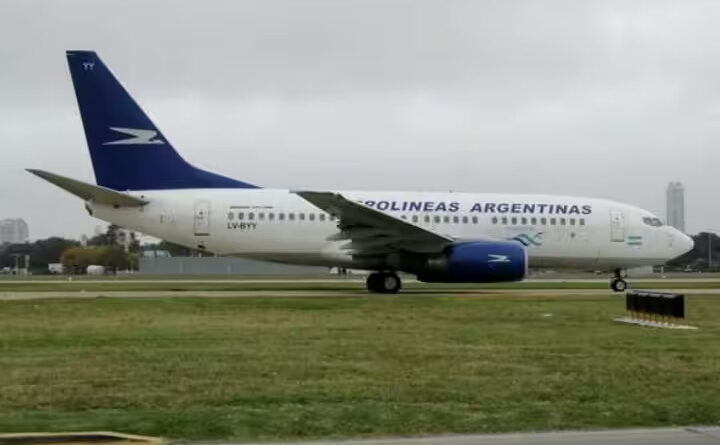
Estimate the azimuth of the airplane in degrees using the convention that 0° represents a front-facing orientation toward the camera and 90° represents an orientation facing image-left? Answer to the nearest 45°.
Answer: approximately 270°
